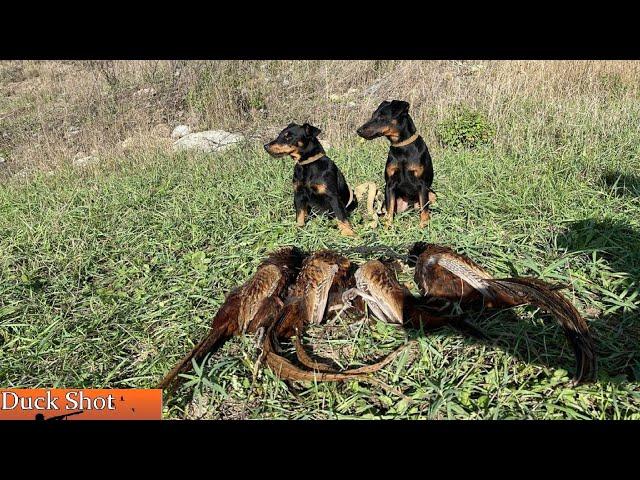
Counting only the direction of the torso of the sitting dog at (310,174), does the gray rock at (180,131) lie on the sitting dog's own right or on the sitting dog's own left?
on the sitting dog's own right

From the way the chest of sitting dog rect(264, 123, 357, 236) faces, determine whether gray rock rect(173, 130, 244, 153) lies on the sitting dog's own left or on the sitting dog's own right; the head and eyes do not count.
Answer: on the sitting dog's own right

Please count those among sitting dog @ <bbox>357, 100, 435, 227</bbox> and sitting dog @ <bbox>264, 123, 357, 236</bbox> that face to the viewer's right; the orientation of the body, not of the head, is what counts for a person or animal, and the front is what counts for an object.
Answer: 0

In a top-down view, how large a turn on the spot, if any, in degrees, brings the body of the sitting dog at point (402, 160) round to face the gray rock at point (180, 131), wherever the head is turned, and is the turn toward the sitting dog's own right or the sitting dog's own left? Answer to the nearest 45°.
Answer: approximately 135° to the sitting dog's own right

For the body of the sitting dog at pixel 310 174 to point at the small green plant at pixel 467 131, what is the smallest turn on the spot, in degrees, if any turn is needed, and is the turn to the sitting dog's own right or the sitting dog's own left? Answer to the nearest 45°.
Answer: approximately 180°

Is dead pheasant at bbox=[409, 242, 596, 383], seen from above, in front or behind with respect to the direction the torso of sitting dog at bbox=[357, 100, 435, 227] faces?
in front

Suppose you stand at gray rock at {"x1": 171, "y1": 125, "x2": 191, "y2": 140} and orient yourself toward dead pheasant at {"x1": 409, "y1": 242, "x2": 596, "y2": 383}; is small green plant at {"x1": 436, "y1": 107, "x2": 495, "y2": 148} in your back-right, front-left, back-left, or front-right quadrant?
front-left

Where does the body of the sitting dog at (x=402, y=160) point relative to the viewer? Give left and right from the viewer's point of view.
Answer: facing the viewer

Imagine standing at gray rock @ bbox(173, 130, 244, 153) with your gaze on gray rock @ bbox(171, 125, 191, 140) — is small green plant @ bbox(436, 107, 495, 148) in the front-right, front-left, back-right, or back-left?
back-right

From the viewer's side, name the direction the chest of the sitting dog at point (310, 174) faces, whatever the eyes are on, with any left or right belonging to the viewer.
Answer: facing the viewer and to the left of the viewer
